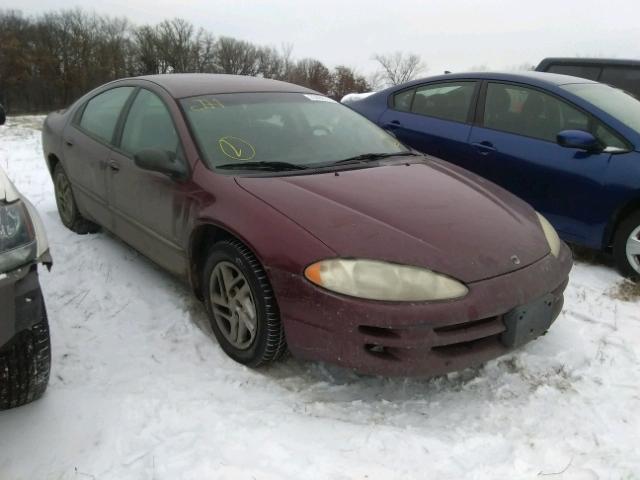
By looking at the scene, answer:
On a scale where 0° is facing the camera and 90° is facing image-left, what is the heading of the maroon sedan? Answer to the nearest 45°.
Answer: approximately 315°

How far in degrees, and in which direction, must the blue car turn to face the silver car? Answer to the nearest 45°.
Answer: approximately 90° to its right

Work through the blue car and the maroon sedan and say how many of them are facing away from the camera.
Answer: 0

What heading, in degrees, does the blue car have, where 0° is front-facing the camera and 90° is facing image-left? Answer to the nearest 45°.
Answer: approximately 315°

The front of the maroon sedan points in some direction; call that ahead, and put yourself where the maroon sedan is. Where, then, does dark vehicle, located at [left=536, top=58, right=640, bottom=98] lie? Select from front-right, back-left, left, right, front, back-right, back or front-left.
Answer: left

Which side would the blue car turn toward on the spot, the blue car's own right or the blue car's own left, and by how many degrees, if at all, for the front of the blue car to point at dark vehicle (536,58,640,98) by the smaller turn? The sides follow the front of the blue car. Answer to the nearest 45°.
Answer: approximately 135° to the blue car's own left

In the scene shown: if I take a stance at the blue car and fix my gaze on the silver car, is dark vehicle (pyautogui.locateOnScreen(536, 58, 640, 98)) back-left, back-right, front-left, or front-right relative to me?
back-right

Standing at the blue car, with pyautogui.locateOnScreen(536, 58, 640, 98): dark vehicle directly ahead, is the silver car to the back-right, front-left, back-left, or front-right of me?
back-left
